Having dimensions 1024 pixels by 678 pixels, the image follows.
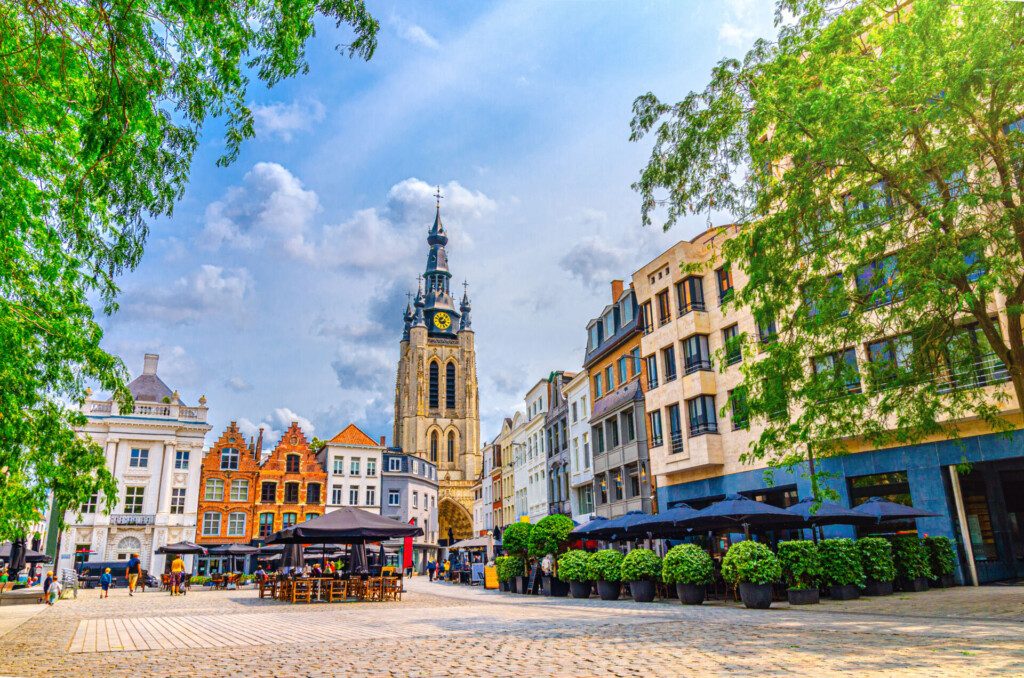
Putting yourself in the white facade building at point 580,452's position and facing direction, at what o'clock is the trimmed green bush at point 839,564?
The trimmed green bush is roughly at 10 o'clock from the white facade building.

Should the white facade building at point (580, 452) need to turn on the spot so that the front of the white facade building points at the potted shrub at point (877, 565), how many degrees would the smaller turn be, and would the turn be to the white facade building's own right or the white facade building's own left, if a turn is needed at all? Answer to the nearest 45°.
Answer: approximately 45° to the white facade building's own left

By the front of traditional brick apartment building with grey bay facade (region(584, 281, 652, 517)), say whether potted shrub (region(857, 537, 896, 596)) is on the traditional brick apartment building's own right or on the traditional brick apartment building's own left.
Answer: on the traditional brick apartment building's own left

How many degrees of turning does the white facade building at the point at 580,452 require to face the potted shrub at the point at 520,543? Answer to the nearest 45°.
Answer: approximately 45° to its left

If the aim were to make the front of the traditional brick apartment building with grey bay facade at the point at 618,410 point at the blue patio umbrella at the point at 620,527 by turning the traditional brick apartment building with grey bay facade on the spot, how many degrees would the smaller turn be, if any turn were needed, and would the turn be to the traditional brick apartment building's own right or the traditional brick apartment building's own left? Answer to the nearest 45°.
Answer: approximately 45° to the traditional brick apartment building's own left

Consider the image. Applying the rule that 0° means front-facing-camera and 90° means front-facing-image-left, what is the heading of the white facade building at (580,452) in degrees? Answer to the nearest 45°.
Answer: approximately 45°

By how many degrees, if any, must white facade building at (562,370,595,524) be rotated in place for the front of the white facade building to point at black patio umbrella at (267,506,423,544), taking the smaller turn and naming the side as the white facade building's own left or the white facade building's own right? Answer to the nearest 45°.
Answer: approximately 45° to the white facade building's own left
